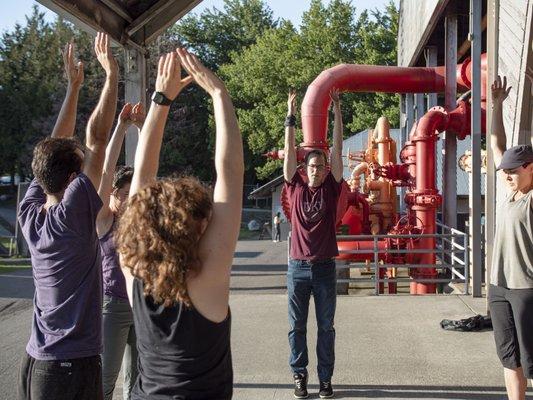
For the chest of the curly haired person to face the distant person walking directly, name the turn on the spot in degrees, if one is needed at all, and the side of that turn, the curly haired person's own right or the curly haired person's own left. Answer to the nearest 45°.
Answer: approximately 45° to the curly haired person's own left

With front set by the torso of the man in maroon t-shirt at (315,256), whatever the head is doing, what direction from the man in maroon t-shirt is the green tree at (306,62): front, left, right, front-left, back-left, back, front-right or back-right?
back

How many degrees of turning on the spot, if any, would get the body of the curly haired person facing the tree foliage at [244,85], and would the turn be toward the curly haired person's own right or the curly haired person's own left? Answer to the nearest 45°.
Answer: approximately 45° to the curly haired person's own left

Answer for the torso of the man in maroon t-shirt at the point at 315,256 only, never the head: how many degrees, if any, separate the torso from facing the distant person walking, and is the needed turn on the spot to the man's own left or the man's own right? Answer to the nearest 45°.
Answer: approximately 180°

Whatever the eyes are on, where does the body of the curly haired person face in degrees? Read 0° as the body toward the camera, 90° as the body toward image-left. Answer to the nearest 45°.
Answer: approximately 225°

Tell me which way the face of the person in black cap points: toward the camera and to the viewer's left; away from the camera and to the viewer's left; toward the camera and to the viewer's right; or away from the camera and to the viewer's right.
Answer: toward the camera and to the viewer's left

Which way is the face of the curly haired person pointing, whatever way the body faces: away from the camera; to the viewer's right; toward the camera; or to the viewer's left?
away from the camera

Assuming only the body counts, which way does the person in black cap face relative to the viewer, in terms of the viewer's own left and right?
facing the viewer and to the left of the viewer

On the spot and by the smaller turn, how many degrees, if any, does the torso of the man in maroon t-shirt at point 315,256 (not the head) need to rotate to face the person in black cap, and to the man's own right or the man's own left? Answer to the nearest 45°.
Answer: approximately 45° to the man's own left

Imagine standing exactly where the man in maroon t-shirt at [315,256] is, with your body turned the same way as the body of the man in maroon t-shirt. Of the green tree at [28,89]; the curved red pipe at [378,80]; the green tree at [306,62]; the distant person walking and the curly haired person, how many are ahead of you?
1

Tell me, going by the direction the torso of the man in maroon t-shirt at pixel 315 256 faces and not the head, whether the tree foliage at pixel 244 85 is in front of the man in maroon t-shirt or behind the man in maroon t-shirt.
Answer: behind

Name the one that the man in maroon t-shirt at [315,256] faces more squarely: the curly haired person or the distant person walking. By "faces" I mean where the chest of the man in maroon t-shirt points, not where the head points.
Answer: the curly haired person

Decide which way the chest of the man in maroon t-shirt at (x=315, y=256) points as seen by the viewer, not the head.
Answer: toward the camera

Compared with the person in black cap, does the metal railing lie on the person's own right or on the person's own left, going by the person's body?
on the person's own right

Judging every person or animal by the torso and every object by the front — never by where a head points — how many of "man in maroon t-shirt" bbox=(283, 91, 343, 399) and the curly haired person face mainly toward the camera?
1

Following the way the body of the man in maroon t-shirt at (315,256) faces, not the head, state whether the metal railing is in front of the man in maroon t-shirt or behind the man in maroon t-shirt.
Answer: behind
